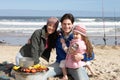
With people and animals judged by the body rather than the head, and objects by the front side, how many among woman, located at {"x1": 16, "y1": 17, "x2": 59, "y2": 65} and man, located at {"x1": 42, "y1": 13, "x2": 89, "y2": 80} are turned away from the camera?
0

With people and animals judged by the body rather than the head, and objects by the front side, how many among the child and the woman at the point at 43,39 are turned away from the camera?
0

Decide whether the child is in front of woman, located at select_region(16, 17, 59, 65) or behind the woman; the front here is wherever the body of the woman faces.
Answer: in front

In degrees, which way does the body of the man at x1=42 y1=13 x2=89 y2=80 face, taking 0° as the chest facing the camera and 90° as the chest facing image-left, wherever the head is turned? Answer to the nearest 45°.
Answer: approximately 0°

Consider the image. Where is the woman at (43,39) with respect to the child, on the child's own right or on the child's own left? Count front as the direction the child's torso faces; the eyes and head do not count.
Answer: on the child's own right
